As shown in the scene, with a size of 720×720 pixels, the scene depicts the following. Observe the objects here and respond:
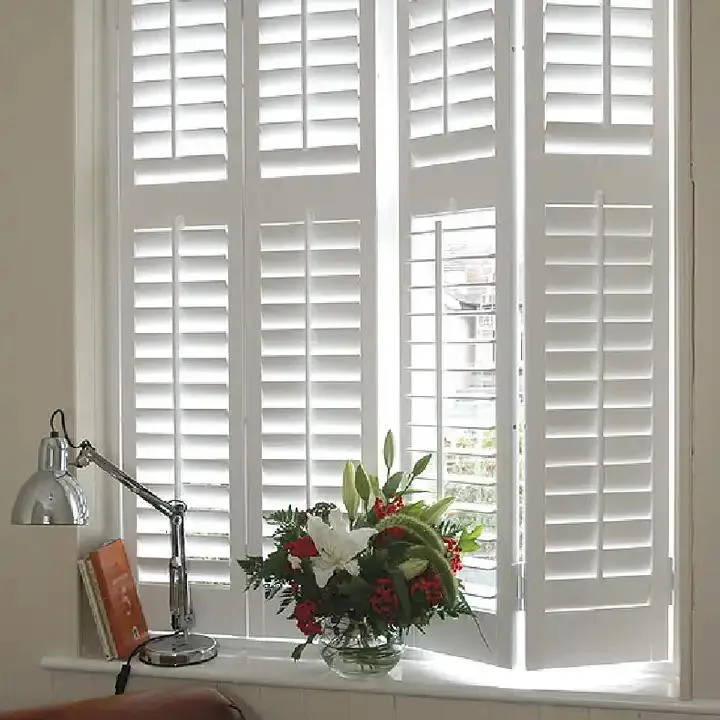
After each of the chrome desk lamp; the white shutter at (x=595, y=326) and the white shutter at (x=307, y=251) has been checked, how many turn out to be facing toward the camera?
2

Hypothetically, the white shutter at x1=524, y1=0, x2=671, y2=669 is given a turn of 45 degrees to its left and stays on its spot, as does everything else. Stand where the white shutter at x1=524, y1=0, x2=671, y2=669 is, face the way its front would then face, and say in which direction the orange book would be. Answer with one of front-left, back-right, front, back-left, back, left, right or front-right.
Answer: back-right

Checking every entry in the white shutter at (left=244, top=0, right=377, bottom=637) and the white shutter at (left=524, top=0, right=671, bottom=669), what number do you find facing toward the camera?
2

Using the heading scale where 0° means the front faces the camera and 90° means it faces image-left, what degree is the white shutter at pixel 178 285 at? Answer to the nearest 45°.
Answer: approximately 0°

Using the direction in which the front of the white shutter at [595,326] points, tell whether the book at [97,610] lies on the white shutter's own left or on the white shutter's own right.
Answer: on the white shutter's own right

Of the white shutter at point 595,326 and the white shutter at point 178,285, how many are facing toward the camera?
2

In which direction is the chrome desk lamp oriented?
to the viewer's left

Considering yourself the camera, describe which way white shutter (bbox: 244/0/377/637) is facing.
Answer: facing the viewer

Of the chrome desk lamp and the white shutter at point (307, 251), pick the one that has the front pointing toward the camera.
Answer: the white shutter

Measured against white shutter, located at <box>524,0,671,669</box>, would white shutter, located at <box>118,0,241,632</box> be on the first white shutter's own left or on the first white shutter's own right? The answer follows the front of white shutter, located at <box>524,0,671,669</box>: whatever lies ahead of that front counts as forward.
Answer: on the first white shutter's own right

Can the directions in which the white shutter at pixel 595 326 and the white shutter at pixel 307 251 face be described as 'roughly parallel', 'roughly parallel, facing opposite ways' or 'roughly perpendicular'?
roughly parallel

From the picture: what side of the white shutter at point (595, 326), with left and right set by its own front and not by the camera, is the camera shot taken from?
front
